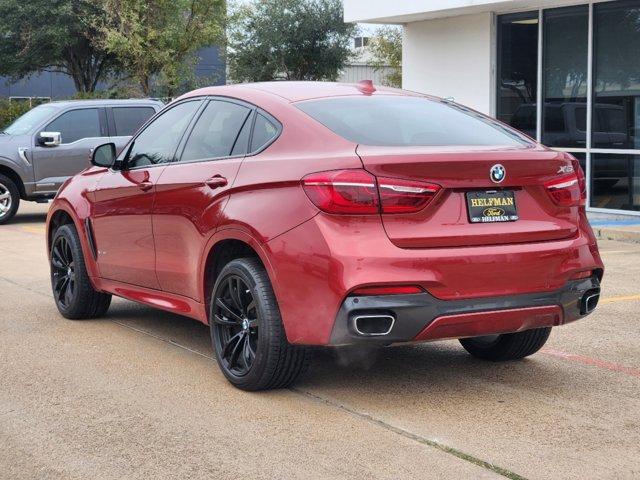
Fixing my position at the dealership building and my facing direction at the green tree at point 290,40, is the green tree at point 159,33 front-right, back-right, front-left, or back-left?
front-left

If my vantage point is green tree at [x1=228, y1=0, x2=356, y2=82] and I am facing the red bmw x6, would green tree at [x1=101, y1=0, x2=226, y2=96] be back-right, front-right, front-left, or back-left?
front-right

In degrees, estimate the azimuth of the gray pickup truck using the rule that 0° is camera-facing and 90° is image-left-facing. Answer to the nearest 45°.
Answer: approximately 45°

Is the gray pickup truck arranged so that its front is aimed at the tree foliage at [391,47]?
no

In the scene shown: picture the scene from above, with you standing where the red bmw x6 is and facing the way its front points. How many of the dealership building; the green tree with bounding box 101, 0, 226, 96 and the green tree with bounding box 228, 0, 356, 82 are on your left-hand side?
0

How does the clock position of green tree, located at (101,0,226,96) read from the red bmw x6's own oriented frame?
The green tree is roughly at 1 o'clock from the red bmw x6.

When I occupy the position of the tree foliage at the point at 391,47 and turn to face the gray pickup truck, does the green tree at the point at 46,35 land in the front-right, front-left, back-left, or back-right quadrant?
front-right

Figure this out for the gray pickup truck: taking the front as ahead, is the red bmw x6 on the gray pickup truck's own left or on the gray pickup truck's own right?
on the gray pickup truck's own left

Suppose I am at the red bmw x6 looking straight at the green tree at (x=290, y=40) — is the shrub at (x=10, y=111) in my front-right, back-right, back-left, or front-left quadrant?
front-left

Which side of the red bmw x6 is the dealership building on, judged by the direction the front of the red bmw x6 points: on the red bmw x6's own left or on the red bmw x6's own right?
on the red bmw x6's own right

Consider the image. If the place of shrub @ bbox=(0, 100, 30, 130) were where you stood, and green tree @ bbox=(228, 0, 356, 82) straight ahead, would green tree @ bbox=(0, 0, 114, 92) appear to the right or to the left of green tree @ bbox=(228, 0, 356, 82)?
left

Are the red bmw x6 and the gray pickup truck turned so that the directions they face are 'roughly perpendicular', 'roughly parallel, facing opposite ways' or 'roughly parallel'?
roughly perpendicular

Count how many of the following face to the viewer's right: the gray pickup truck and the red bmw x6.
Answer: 0
